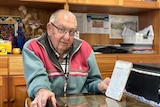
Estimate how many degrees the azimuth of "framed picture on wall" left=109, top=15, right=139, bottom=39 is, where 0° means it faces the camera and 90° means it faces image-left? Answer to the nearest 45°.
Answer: approximately 0°

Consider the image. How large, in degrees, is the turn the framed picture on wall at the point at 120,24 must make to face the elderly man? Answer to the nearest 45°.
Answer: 0° — it already faces them
